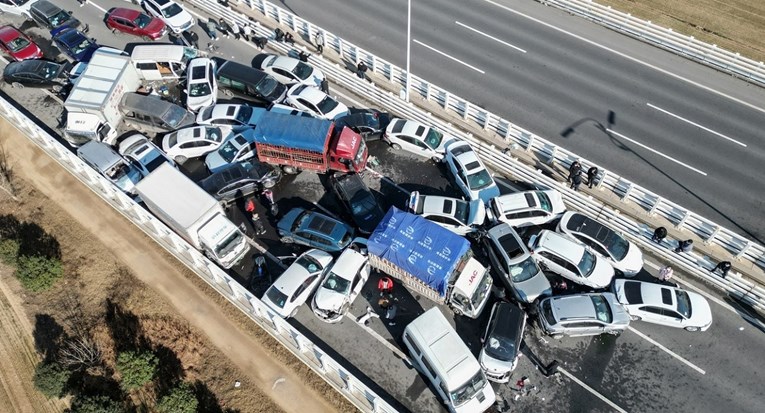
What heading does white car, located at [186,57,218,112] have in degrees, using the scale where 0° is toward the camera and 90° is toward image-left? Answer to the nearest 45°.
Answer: approximately 0°

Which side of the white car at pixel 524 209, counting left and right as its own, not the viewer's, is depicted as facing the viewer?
right

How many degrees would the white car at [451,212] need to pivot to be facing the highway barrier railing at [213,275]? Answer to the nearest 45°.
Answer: approximately 135° to its right

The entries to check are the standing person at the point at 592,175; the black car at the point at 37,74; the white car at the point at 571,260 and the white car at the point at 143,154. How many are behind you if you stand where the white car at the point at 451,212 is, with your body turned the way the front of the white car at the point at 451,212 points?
2

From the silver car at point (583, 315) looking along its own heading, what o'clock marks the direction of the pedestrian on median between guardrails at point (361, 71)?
The pedestrian on median between guardrails is roughly at 7 o'clock from the silver car.

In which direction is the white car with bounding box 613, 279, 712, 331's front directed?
to the viewer's right

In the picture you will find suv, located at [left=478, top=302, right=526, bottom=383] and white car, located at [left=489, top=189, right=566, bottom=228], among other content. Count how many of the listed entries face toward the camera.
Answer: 1

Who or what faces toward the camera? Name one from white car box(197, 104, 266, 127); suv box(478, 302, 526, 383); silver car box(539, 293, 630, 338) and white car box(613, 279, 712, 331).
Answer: the suv

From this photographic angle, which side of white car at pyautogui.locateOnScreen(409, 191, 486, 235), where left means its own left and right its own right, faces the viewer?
right

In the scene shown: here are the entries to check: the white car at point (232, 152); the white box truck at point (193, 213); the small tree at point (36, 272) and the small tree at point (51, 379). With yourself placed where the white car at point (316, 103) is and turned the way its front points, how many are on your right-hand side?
4

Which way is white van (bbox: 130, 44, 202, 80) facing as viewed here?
to the viewer's right
